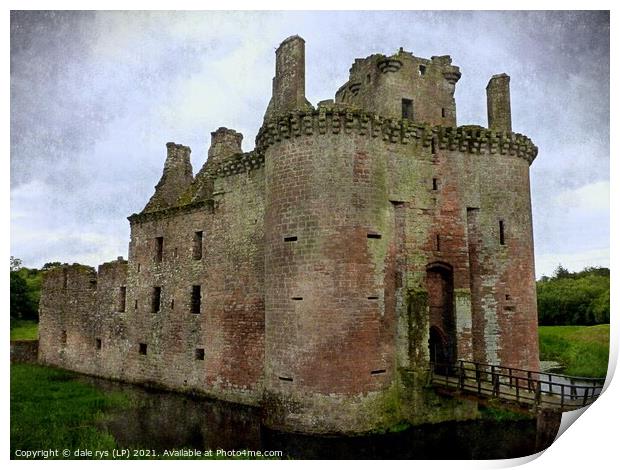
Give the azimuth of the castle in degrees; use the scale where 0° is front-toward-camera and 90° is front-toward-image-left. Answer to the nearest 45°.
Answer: approximately 315°
